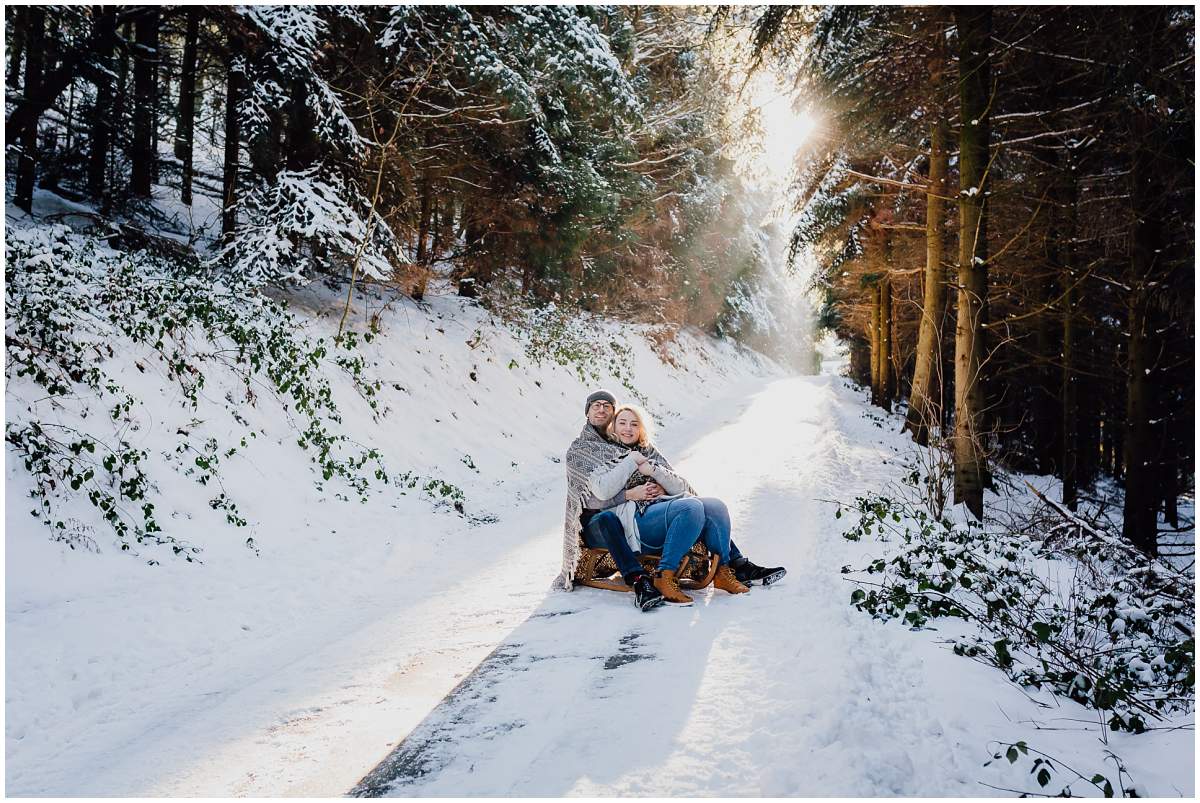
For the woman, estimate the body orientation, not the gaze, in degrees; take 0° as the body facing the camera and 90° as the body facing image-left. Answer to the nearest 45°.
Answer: approximately 315°

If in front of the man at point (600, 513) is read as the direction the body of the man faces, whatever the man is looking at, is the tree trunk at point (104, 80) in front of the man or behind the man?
behind

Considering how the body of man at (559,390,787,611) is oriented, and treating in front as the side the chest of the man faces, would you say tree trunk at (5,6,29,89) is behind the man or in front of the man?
behind

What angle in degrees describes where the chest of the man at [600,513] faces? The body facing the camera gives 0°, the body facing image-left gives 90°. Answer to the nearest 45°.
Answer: approximately 315°

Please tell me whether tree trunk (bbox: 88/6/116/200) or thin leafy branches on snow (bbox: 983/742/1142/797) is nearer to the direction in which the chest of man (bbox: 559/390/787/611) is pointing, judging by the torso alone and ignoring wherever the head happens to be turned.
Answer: the thin leafy branches on snow

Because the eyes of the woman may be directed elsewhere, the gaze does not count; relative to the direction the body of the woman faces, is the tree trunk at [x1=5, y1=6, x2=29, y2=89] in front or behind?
behind

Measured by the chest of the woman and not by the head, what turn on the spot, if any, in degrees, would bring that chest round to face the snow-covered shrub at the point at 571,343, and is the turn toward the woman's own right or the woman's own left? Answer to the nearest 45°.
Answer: approximately 135° to the woman's own left

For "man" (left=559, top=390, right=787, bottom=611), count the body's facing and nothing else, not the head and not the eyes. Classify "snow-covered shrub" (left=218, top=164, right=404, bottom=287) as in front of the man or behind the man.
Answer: behind

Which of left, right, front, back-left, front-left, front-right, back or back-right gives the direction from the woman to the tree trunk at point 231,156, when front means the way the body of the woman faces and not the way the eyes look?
back
